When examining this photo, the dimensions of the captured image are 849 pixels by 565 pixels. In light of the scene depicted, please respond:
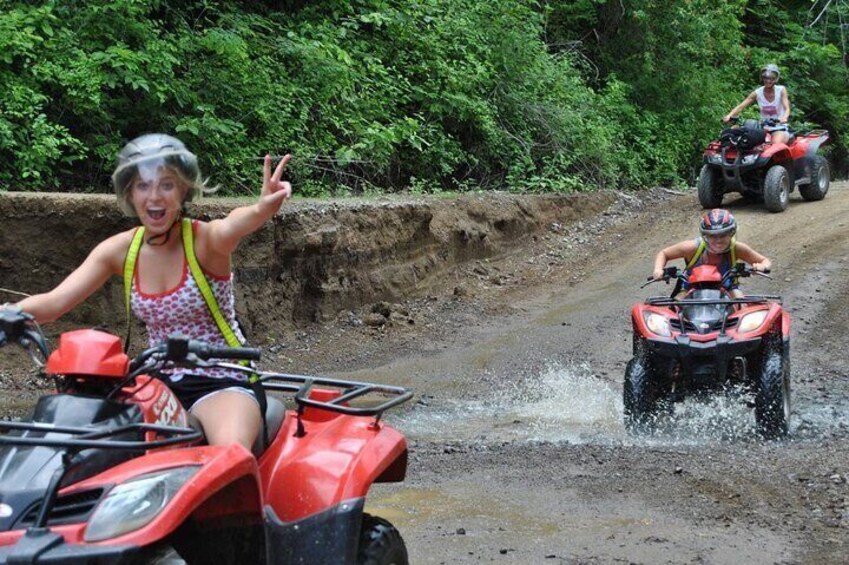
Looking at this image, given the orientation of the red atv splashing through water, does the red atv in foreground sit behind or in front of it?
in front

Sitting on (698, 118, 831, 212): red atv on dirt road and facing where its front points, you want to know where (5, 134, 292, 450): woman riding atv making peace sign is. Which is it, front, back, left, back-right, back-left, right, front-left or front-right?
front-left

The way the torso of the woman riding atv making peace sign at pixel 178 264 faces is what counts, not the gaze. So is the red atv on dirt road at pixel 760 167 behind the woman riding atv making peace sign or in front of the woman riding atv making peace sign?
behind

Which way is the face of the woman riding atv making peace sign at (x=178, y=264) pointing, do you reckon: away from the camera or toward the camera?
toward the camera

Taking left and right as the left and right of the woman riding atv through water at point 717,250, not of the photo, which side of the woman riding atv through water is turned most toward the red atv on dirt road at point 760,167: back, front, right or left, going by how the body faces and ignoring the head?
back

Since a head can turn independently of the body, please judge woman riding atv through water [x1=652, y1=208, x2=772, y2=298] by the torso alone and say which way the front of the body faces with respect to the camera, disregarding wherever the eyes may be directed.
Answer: toward the camera

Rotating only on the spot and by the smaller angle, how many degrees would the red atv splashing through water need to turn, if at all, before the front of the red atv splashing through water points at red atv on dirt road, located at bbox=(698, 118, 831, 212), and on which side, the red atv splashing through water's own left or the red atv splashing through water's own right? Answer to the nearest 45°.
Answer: approximately 180°

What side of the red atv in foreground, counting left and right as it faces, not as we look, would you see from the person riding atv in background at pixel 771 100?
back

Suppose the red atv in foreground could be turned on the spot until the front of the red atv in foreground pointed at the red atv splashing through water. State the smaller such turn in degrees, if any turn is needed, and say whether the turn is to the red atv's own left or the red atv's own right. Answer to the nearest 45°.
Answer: approximately 180°

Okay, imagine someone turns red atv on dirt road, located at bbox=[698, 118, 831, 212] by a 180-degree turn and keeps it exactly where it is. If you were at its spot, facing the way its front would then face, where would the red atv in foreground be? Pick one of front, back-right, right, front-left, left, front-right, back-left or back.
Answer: back-right

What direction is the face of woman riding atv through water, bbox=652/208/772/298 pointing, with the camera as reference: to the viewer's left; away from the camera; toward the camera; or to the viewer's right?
toward the camera

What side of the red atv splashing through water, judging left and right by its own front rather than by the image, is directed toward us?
front

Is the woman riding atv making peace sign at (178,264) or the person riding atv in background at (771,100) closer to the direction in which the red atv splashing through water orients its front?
the woman riding atv making peace sign

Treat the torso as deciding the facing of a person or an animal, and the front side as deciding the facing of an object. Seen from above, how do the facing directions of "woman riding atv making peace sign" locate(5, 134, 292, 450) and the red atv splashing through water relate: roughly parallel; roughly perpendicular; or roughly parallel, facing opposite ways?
roughly parallel

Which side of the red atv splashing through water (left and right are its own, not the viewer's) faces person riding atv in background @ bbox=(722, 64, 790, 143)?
back

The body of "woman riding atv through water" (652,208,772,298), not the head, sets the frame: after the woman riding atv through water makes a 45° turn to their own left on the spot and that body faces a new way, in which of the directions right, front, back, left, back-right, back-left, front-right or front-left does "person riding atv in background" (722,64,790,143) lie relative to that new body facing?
back-left

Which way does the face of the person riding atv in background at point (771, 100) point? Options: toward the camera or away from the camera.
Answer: toward the camera
